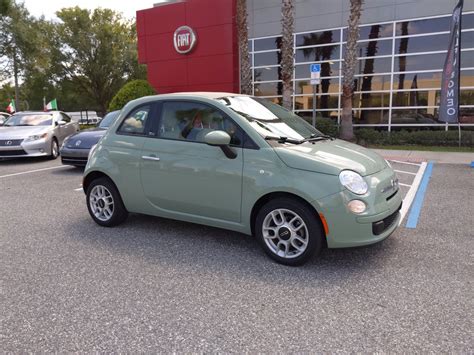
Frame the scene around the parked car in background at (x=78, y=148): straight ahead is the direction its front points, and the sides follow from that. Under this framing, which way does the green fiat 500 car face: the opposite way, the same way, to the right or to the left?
to the left

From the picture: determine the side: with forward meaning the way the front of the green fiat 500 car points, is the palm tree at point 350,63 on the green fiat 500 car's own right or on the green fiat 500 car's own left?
on the green fiat 500 car's own left

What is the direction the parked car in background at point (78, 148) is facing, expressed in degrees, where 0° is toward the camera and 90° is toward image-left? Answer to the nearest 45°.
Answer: approximately 45°

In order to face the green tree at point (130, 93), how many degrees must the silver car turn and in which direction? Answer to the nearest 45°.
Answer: approximately 180°

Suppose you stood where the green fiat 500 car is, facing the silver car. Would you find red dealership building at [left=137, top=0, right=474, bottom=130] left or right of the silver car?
right

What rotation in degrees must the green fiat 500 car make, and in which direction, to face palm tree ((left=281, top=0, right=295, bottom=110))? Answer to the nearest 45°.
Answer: approximately 135° to its left
